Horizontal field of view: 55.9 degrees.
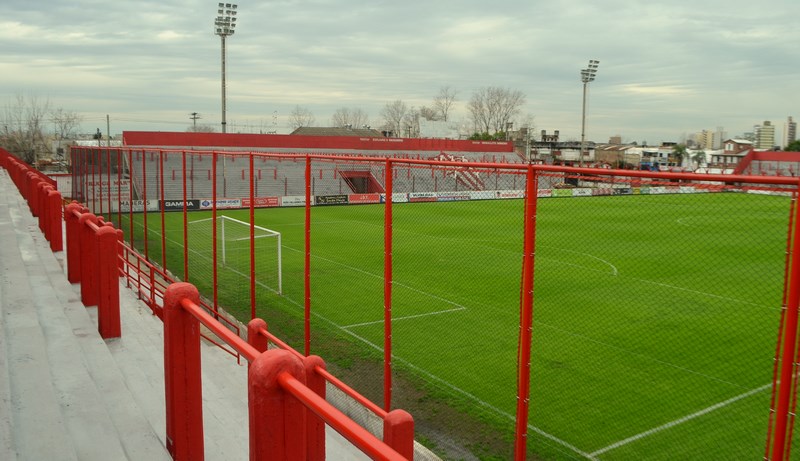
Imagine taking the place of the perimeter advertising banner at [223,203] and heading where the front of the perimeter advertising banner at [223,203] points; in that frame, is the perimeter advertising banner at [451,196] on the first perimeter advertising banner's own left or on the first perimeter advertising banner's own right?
on the first perimeter advertising banner's own left

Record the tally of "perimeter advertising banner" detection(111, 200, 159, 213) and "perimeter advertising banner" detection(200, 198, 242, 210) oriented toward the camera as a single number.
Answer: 2

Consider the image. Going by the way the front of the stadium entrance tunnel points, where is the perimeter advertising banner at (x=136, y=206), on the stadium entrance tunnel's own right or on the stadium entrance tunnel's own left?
on the stadium entrance tunnel's own right

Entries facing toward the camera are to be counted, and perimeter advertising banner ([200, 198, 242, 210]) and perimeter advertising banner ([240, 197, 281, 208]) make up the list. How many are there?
2

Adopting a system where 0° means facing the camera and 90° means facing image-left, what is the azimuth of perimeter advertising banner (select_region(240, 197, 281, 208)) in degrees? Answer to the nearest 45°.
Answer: approximately 0°

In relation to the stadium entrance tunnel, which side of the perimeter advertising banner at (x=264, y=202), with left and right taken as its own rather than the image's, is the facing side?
left
